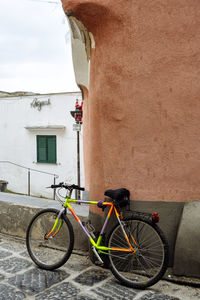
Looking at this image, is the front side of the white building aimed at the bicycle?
yes

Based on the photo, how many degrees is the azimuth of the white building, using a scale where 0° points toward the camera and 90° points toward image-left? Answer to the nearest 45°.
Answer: approximately 0°
